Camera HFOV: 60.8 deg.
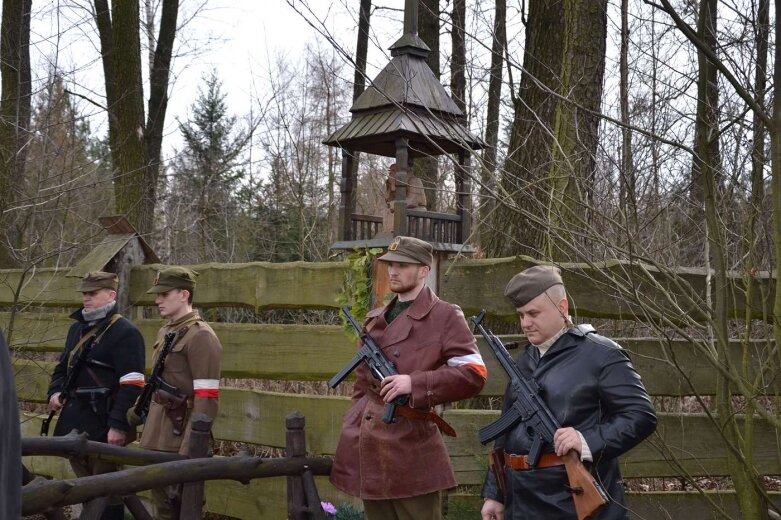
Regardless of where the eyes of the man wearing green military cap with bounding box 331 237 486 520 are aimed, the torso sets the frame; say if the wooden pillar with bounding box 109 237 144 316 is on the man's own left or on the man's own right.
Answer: on the man's own right

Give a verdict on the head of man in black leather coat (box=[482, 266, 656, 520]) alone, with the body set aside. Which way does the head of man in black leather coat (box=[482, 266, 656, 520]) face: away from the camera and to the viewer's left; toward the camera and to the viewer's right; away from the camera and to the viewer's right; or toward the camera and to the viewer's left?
toward the camera and to the viewer's left

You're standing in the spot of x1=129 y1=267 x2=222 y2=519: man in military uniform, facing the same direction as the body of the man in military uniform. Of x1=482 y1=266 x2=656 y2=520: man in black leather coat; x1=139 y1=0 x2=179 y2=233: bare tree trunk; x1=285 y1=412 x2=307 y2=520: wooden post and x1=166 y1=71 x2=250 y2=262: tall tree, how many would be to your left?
2

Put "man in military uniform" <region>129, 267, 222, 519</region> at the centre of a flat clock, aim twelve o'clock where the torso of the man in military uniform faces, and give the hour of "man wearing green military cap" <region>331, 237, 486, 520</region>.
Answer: The man wearing green military cap is roughly at 9 o'clock from the man in military uniform.

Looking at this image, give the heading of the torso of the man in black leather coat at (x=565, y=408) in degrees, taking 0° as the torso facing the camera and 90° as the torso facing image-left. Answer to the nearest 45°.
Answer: approximately 45°

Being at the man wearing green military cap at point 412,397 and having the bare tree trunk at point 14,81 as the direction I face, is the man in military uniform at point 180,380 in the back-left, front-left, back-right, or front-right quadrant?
front-left

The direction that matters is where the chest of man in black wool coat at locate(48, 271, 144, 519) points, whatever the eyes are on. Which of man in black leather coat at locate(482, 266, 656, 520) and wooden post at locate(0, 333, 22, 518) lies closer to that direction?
the wooden post

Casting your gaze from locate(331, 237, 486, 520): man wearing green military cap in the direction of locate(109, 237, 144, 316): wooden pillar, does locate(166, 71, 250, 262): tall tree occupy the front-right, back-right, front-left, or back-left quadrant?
front-right

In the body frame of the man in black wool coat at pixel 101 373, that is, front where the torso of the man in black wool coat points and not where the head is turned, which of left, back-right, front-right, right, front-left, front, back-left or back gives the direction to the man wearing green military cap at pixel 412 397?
left

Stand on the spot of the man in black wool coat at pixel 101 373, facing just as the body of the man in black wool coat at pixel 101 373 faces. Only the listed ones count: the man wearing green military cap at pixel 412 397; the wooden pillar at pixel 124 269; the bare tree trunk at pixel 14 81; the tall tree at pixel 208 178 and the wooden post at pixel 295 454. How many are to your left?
2

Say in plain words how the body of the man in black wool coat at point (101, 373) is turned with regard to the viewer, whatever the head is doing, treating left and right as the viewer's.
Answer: facing the viewer and to the left of the viewer

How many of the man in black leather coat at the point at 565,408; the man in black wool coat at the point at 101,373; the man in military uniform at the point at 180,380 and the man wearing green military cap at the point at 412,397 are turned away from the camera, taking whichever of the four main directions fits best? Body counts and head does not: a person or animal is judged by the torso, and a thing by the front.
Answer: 0

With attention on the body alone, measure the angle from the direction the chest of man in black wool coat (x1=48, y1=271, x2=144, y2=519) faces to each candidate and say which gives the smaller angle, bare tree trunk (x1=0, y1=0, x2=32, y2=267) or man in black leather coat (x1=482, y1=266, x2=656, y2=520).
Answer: the man in black leather coat

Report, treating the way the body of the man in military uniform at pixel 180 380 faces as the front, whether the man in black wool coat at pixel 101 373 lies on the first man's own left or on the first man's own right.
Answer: on the first man's own right
